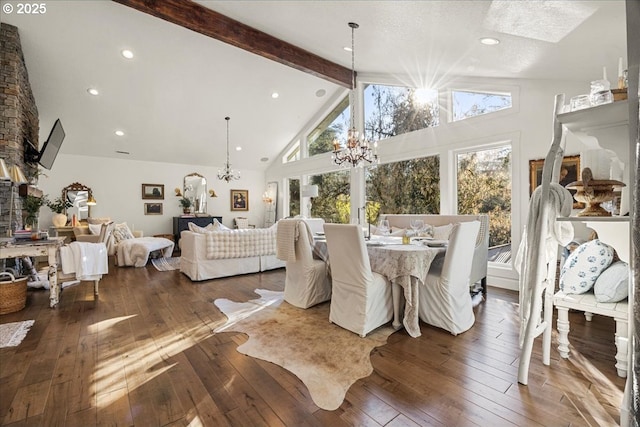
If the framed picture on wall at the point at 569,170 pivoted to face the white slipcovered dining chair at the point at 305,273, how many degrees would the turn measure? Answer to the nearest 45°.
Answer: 0° — it already faces it

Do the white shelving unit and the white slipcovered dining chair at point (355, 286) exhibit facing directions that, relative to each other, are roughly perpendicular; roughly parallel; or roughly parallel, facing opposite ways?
roughly perpendicular

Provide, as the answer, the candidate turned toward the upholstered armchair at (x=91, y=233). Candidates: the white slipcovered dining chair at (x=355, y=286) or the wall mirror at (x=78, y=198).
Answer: the wall mirror

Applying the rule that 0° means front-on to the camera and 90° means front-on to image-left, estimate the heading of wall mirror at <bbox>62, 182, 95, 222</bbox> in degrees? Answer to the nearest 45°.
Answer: approximately 0°

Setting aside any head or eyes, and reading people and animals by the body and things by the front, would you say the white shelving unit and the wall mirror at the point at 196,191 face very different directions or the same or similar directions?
very different directions

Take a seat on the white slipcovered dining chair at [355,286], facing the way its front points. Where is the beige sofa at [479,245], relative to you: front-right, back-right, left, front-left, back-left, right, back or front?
front

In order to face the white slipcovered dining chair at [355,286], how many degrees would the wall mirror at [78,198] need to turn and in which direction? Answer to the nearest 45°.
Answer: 0° — it already faces it

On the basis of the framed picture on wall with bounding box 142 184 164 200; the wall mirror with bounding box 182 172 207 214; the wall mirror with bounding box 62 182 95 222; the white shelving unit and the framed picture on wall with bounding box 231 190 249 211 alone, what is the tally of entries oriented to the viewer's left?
1

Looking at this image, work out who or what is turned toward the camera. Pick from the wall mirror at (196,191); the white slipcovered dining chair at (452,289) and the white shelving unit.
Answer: the wall mirror

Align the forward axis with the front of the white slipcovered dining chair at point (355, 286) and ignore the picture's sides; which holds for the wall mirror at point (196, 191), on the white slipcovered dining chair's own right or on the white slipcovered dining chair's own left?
on the white slipcovered dining chair's own left

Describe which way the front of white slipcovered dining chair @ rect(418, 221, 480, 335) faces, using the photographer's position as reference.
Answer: facing away from the viewer and to the left of the viewer

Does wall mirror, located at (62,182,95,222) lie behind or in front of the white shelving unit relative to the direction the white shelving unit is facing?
in front

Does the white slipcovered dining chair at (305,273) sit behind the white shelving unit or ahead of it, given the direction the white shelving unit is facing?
ahead

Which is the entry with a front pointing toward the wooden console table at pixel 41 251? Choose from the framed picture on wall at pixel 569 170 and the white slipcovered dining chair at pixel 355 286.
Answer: the framed picture on wall

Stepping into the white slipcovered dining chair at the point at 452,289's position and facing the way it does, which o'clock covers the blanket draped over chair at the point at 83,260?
The blanket draped over chair is roughly at 10 o'clock from the white slipcovered dining chair.

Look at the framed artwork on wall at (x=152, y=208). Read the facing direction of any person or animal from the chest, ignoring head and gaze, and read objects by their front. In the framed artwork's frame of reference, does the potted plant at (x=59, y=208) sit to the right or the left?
on its right

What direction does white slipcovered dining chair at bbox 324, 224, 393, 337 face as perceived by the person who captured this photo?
facing away from the viewer and to the right of the viewer

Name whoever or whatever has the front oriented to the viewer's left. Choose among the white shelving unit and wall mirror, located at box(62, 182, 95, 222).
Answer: the white shelving unit

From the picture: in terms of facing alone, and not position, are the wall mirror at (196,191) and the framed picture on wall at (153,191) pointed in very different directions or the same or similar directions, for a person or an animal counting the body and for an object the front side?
same or similar directions

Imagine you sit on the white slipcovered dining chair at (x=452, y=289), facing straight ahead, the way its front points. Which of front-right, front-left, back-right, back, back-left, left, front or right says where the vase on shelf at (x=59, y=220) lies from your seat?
front-left
